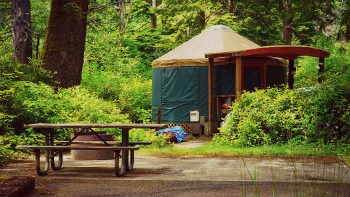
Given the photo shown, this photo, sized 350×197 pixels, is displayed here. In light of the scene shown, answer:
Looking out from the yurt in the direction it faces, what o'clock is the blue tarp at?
The blue tarp is roughly at 2 o'clock from the yurt.

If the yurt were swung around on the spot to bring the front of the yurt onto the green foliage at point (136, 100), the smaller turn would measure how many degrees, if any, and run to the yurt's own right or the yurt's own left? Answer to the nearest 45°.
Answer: approximately 180°

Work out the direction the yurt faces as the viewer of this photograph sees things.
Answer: facing the viewer and to the right of the viewer

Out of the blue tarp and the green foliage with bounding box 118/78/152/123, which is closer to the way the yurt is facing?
the blue tarp

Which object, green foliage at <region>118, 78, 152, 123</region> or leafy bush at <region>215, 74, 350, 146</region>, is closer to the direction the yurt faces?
the leafy bush

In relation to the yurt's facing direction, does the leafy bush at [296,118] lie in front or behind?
in front
